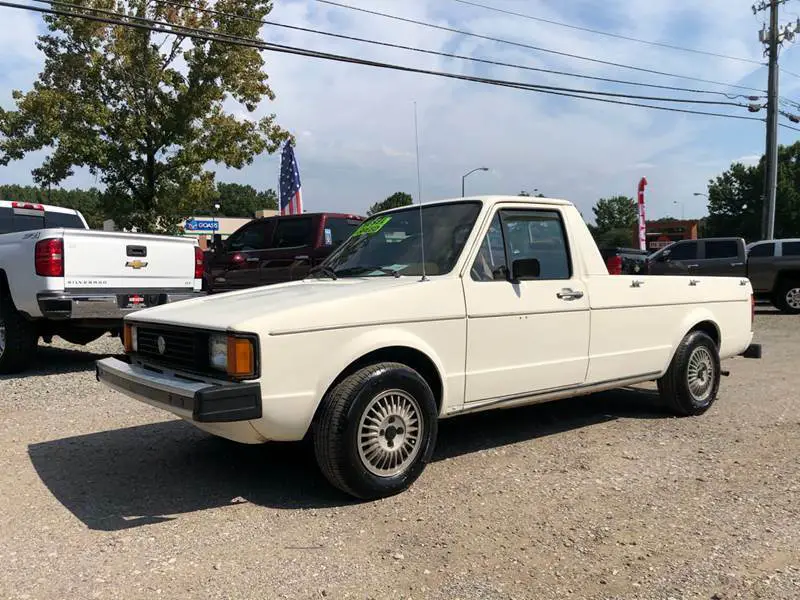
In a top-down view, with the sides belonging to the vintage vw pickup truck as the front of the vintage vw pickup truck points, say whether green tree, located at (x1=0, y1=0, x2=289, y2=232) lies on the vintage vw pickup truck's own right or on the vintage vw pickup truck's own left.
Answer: on the vintage vw pickup truck's own right

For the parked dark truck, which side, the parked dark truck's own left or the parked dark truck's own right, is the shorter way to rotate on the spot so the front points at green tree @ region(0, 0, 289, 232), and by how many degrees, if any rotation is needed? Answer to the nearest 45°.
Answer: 0° — it already faces it

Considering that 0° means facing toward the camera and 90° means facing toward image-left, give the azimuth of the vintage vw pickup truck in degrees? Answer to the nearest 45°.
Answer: approximately 45°

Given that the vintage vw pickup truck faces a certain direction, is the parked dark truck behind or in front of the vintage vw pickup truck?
behind

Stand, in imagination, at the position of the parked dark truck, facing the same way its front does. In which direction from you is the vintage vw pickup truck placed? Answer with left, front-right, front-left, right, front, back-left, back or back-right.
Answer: left

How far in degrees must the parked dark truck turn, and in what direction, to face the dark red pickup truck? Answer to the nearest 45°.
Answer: approximately 45° to its left

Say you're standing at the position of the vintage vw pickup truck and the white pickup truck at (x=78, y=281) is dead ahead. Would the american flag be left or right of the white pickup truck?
right

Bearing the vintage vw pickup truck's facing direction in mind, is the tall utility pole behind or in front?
behind

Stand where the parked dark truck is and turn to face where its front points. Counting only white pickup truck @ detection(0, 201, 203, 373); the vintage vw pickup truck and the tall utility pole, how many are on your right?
1

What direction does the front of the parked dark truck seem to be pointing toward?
to the viewer's left
